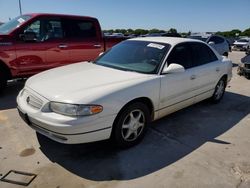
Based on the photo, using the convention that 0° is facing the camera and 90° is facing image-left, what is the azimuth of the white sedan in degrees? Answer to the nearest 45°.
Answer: approximately 45°

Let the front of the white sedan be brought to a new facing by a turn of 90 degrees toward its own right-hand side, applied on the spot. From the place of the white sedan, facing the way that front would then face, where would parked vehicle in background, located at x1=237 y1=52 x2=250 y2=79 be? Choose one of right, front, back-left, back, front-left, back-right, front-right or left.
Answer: right
